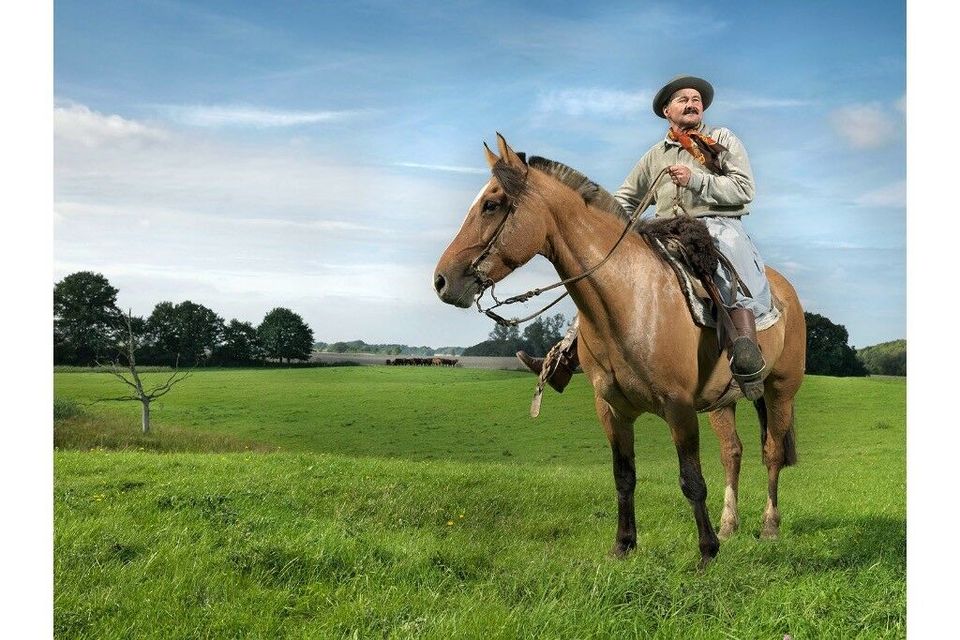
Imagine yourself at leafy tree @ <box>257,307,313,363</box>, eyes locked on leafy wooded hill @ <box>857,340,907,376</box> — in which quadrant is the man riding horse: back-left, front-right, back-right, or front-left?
front-right

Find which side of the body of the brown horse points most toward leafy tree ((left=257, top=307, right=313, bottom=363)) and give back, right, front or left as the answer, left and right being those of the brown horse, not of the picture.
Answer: right

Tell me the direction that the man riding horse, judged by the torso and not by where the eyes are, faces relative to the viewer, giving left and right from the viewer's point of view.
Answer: facing the viewer and to the left of the viewer

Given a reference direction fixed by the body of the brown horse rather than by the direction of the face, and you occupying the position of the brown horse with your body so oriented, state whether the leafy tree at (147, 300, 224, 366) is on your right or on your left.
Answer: on your right

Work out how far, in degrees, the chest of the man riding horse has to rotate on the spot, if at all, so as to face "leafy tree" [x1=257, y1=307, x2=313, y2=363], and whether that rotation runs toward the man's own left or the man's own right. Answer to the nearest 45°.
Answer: approximately 90° to the man's own right
